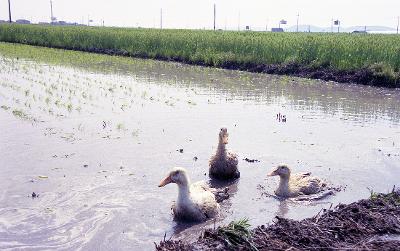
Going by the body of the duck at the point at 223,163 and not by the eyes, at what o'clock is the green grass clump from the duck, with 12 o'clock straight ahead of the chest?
The green grass clump is roughly at 12 o'clock from the duck.

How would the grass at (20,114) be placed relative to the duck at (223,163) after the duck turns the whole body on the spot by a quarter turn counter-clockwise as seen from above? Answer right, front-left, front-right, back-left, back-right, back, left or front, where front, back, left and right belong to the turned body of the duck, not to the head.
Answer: back-left

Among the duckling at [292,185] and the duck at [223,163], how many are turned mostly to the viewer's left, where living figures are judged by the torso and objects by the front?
1

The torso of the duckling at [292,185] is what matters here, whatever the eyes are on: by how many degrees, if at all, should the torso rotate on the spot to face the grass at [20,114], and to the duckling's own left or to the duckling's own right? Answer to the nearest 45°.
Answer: approximately 45° to the duckling's own right

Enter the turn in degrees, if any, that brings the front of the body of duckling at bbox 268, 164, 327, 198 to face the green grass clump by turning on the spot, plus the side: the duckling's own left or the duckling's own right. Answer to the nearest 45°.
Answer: approximately 90° to the duckling's own left

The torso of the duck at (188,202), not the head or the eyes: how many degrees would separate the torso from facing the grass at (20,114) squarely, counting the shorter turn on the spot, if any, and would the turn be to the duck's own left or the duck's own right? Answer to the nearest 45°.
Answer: approximately 90° to the duck's own right

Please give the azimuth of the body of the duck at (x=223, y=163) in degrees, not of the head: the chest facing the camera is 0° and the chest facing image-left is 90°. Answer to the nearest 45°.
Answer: approximately 0°

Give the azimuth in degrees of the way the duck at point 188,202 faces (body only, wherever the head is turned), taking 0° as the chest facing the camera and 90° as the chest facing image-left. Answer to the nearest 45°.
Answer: approximately 45°

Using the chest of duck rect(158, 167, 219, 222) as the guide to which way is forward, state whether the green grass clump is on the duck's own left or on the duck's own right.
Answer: on the duck's own left

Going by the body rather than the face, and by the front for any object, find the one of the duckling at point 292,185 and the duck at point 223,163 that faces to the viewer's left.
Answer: the duckling

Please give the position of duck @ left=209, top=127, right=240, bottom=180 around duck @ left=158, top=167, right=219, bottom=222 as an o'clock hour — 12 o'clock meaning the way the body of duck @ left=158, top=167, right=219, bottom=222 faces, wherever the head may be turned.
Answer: duck @ left=209, top=127, right=240, bottom=180 is roughly at 5 o'clock from duck @ left=158, top=167, right=219, bottom=222.

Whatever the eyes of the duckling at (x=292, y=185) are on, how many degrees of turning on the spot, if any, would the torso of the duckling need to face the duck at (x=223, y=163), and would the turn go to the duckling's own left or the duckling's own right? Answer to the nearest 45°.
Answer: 0° — it already faces it

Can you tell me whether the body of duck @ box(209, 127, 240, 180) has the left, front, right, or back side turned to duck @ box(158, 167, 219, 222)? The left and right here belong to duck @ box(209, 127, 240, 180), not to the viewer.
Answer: front

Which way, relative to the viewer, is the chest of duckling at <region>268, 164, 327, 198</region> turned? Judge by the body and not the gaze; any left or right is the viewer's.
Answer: facing to the left of the viewer

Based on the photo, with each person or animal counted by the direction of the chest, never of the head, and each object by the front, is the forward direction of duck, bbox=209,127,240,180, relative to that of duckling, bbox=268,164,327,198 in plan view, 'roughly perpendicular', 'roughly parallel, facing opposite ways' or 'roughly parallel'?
roughly perpendicular
